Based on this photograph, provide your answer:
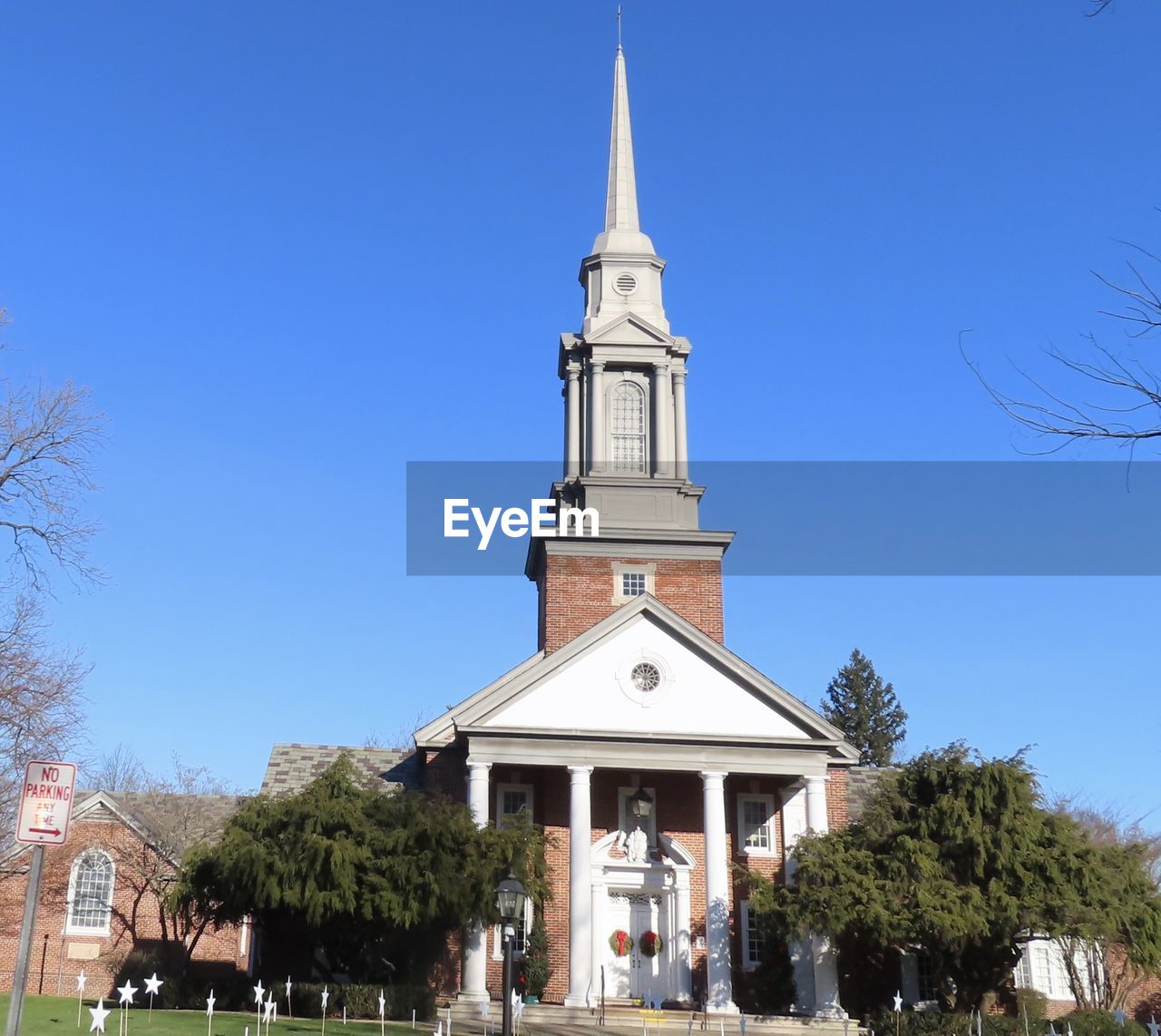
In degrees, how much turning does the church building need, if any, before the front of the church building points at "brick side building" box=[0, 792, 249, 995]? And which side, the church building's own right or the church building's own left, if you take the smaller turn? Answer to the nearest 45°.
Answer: approximately 90° to the church building's own right

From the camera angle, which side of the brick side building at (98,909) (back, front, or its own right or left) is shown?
front

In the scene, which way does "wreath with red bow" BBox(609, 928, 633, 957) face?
toward the camera

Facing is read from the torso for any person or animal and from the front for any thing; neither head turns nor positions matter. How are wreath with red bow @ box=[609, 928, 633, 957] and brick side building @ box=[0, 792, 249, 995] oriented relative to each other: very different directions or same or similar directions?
same or similar directions

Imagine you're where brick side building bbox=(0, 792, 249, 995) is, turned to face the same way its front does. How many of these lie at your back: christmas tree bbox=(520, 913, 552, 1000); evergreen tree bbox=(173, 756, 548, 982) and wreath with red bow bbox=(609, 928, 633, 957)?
0

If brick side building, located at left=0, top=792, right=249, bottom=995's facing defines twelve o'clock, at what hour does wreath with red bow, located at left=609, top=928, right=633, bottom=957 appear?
The wreath with red bow is roughly at 10 o'clock from the brick side building.

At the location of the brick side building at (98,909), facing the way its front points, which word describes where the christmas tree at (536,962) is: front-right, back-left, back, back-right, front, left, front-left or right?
front-left

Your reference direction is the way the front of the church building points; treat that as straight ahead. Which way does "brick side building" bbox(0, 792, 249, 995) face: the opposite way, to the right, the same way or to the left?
the same way

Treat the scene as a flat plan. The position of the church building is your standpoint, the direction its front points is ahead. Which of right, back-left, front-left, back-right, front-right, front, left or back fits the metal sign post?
front

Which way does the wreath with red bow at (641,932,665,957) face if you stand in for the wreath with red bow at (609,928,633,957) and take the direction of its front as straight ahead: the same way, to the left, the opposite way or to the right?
the same way

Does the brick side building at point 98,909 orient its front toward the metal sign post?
yes

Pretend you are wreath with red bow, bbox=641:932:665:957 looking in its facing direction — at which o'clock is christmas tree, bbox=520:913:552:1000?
The christmas tree is roughly at 2 o'clock from the wreath with red bow.

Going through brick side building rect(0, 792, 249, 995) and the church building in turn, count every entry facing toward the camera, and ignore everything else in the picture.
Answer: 2

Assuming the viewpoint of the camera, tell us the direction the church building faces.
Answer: facing the viewer
